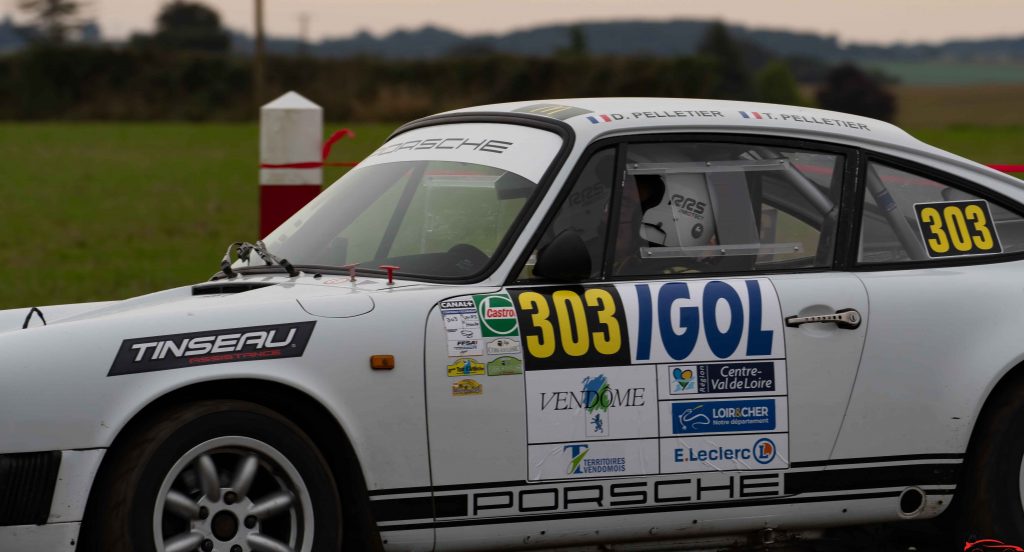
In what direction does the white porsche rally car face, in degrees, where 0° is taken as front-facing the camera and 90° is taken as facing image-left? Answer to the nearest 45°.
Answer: approximately 45°

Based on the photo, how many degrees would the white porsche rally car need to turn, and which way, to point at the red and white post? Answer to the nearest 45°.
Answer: approximately 90° to its right
